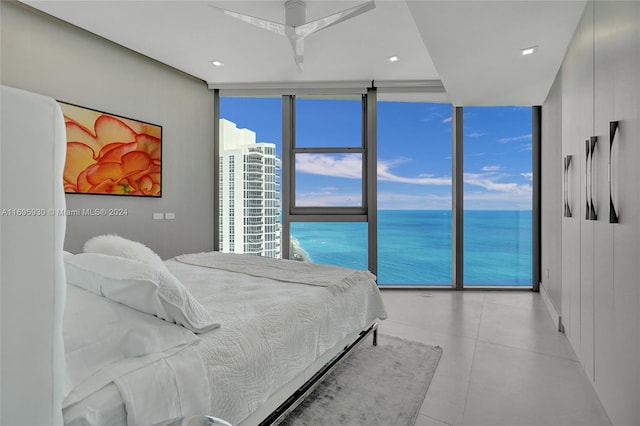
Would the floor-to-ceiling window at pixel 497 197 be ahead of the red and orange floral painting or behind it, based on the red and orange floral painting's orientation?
ahead

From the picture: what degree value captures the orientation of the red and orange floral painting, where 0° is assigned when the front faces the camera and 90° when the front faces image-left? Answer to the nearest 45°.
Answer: approximately 315°

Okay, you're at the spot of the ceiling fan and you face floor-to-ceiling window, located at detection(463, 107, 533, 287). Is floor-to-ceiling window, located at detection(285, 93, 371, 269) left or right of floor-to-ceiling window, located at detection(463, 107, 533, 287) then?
left

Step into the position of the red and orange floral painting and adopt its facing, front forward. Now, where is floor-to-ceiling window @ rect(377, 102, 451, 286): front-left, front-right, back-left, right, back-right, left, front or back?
front-left

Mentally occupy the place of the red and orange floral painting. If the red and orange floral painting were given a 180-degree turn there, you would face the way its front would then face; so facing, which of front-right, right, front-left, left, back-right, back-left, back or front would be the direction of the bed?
back-left

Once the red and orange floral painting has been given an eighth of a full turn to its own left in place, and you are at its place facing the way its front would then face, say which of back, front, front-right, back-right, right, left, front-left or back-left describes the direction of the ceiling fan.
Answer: front-right
